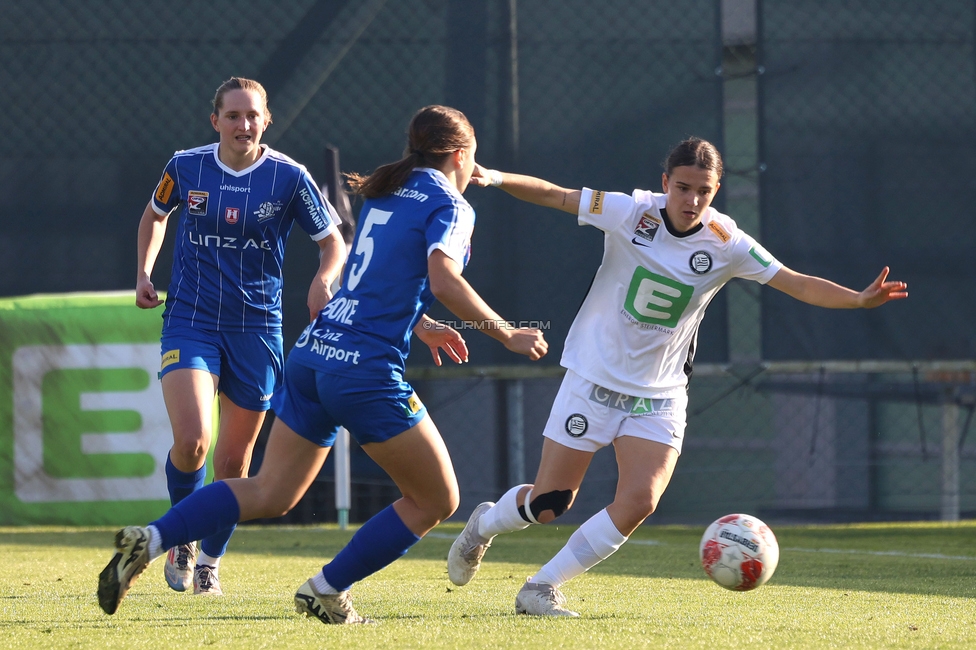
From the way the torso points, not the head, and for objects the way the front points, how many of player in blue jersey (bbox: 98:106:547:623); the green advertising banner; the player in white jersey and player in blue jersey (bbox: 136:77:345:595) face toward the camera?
3

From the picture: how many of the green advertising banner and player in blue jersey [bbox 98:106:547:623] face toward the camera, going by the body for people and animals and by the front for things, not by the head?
1

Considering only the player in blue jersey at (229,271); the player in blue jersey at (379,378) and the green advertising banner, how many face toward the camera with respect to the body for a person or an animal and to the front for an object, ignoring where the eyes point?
2

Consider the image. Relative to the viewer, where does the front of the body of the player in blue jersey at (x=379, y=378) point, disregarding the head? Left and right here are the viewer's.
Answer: facing away from the viewer and to the right of the viewer

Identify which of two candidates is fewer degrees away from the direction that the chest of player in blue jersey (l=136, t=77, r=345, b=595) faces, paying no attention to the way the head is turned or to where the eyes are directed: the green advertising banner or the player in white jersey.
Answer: the player in white jersey

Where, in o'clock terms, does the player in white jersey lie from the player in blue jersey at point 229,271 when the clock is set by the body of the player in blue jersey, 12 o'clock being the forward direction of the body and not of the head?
The player in white jersey is roughly at 10 o'clock from the player in blue jersey.

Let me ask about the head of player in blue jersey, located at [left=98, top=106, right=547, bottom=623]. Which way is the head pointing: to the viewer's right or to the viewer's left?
to the viewer's right

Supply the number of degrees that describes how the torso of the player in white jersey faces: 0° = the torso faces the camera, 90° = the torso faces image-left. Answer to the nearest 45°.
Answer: approximately 0°
